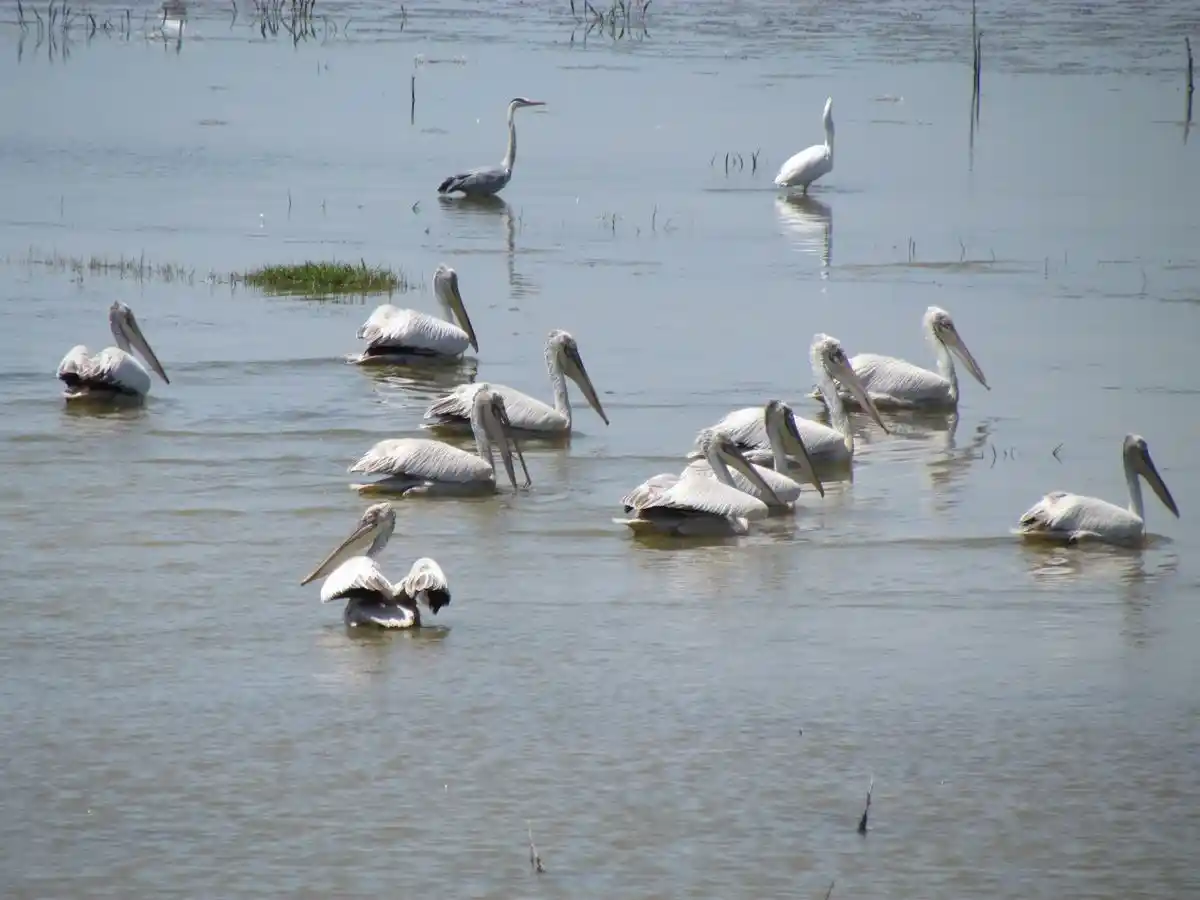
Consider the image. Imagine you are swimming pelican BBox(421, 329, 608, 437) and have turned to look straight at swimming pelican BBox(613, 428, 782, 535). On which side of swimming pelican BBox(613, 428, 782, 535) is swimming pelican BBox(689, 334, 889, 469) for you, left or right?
left

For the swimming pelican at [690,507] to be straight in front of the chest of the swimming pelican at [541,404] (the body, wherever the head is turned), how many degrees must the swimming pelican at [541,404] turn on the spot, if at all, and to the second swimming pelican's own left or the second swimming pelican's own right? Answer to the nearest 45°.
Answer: approximately 90° to the second swimming pelican's own right

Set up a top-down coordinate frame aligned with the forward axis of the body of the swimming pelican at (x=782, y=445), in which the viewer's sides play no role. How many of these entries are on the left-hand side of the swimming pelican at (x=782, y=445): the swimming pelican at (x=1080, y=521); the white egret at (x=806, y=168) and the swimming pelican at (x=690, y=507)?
1

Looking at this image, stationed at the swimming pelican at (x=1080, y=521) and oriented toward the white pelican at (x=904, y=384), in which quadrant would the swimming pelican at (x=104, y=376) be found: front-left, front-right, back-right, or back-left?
front-left

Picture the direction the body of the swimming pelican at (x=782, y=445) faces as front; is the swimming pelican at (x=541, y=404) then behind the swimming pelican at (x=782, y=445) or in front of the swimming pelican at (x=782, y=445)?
behind

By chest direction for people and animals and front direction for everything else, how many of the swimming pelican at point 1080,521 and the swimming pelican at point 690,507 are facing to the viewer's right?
2

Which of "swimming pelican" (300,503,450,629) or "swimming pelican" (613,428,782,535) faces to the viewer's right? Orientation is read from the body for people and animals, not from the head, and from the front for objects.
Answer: "swimming pelican" (613,428,782,535)

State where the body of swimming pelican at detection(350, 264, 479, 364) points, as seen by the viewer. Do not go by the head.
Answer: to the viewer's right

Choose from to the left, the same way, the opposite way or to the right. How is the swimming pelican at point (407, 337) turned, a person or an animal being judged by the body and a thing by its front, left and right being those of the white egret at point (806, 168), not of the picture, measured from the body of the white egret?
the same way

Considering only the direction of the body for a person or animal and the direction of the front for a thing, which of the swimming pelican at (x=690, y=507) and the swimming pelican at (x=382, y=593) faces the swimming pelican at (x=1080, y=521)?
the swimming pelican at (x=690, y=507)

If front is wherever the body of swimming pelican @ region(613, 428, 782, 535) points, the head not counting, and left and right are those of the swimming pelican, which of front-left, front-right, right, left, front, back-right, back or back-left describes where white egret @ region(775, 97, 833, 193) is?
left

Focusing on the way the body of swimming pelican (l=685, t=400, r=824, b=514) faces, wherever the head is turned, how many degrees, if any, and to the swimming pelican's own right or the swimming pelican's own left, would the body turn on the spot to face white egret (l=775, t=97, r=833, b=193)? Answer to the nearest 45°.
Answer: approximately 90° to the swimming pelican's own left

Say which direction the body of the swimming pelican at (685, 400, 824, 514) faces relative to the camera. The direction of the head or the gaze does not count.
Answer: to the viewer's right

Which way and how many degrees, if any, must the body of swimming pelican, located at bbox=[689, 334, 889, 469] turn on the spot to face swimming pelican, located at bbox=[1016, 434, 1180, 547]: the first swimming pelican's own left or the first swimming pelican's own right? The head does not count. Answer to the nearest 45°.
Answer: approximately 45° to the first swimming pelican's own right

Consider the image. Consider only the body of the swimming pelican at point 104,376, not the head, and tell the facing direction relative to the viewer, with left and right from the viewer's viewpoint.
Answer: facing to the right of the viewer

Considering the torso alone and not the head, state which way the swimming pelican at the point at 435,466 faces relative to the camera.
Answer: to the viewer's right

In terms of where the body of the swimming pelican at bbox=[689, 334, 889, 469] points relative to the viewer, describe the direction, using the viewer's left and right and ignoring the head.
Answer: facing to the right of the viewer

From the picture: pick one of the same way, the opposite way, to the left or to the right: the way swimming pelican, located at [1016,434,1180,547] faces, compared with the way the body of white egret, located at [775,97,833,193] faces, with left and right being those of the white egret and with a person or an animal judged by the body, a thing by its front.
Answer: the same way

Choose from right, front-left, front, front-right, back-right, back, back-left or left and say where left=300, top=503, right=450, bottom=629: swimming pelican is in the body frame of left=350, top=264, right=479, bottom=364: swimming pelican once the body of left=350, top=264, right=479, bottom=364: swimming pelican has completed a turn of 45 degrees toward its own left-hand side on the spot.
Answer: back-right

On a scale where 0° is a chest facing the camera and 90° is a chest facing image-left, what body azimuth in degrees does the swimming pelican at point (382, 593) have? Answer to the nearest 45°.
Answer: approximately 135°

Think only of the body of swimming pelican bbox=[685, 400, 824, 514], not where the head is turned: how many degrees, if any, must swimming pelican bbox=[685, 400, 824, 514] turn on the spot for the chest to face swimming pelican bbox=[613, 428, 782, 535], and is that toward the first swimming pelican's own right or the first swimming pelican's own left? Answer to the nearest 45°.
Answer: approximately 90° to the first swimming pelican's own right

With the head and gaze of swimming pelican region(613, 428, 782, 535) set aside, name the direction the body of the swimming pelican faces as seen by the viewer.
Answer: to the viewer's right
